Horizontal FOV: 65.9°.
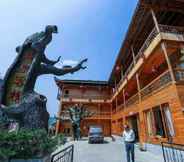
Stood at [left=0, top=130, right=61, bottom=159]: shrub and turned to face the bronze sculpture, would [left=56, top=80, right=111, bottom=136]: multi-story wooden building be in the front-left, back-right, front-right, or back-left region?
front-right

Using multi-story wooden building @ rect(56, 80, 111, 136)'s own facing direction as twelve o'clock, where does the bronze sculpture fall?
The bronze sculpture is roughly at 12 o'clock from the multi-story wooden building.

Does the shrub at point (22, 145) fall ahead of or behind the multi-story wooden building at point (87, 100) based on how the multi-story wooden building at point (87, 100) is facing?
ahead

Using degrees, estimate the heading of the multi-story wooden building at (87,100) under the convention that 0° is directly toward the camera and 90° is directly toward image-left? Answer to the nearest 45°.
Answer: approximately 0°
